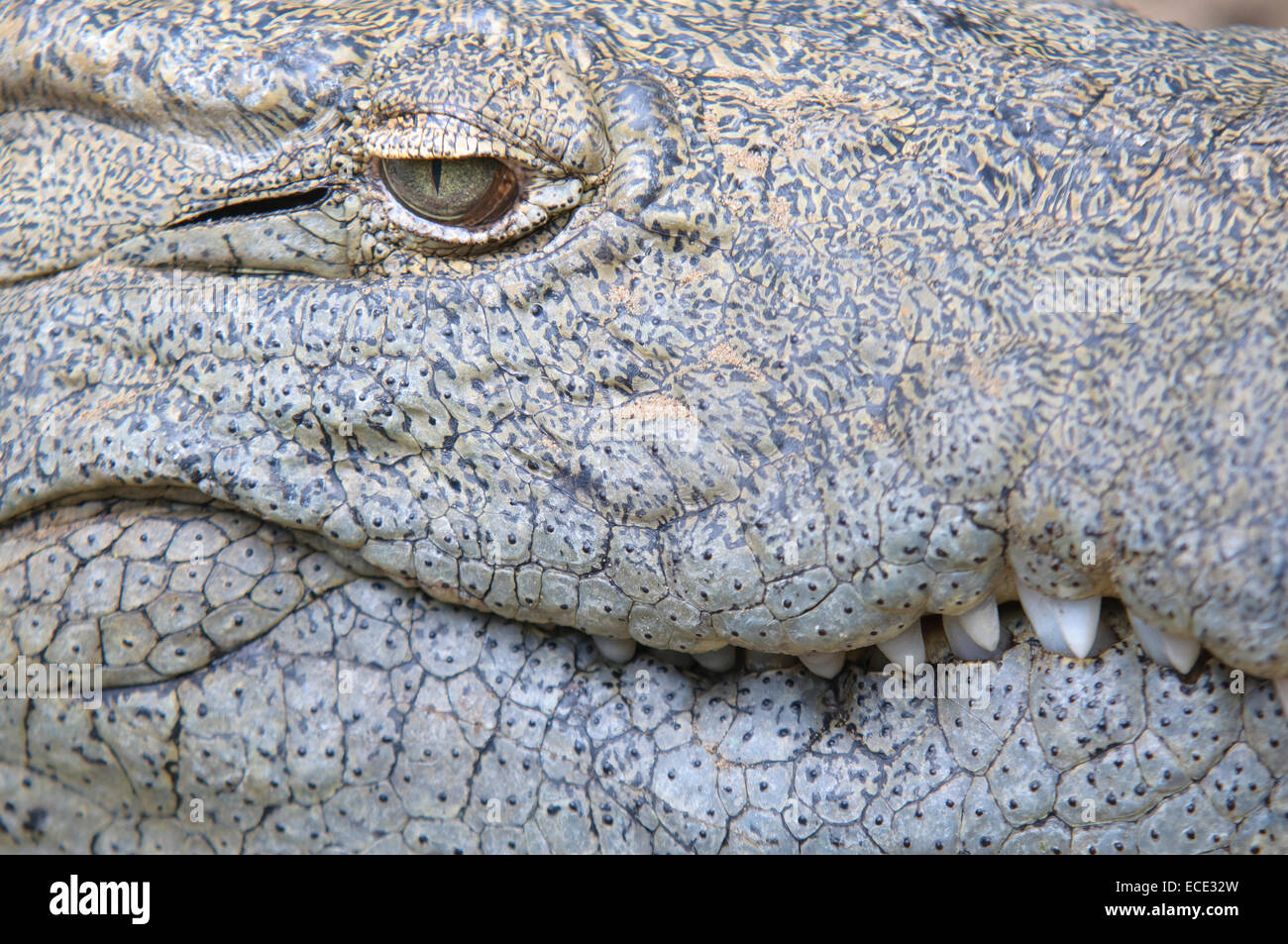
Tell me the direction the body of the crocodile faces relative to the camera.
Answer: to the viewer's right
